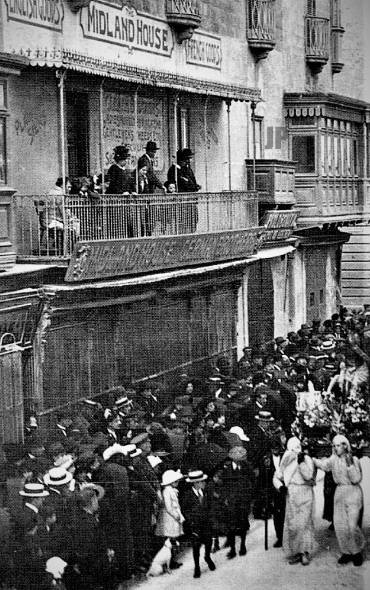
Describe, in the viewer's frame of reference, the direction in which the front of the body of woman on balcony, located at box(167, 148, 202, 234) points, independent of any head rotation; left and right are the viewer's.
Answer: facing the viewer and to the right of the viewer

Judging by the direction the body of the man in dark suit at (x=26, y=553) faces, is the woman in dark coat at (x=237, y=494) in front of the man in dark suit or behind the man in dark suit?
in front

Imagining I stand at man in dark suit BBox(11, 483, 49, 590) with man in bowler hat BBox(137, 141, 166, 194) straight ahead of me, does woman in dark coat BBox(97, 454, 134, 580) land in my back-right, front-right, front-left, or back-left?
front-right

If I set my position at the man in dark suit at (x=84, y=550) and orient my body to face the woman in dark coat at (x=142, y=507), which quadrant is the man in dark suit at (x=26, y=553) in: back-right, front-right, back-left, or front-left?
back-left

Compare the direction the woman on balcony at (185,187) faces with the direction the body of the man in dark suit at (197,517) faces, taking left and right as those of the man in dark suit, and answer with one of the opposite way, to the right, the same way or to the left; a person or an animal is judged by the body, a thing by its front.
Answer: the same way

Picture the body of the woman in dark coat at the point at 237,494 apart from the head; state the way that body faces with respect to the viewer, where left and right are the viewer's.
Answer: facing the viewer

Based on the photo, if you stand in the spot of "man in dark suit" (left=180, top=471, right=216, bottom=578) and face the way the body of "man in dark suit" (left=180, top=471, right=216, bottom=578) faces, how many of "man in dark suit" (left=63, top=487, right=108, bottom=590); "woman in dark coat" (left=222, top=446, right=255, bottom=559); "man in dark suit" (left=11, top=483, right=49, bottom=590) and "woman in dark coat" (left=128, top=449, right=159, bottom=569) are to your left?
1

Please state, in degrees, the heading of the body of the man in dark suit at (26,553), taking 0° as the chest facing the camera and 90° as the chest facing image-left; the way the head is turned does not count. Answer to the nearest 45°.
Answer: approximately 270°

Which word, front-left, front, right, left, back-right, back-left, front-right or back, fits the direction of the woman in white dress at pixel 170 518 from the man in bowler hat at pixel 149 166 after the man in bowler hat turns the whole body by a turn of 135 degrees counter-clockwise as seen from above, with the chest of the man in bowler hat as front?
back

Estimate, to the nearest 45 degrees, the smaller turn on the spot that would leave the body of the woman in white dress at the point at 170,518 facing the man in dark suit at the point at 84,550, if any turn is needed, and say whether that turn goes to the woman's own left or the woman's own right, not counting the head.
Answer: approximately 135° to the woman's own right

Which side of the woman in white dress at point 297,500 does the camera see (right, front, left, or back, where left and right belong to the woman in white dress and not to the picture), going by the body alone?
front

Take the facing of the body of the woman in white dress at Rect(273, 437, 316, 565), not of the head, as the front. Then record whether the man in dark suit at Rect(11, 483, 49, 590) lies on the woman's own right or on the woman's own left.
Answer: on the woman's own right

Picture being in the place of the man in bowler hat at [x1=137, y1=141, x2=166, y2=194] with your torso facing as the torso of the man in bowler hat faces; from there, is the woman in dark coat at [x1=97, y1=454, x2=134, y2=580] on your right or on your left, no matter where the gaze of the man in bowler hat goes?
on your right

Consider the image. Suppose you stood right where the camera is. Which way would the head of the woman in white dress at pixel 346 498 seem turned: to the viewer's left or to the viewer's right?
to the viewer's left
